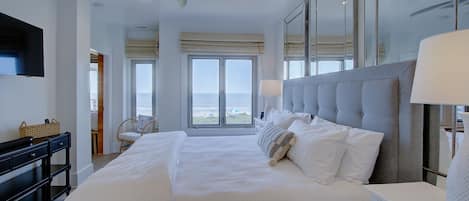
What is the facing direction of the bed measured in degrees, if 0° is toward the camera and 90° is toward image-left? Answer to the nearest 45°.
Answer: approximately 90°

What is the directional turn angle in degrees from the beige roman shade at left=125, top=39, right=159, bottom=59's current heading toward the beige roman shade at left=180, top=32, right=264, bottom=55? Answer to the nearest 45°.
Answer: approximately 45° to its left

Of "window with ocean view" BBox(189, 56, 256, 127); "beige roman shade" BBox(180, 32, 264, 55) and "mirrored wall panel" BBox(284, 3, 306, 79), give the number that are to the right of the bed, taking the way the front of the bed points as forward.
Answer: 3

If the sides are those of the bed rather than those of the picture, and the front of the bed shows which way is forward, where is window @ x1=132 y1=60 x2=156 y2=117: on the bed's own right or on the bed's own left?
on the bed's own right

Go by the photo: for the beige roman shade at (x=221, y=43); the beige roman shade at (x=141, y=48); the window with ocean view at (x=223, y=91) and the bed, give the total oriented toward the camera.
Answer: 3

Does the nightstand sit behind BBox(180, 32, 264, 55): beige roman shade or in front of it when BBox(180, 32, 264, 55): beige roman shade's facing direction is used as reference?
in front

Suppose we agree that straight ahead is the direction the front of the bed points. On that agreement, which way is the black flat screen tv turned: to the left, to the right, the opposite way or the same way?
the opposite way

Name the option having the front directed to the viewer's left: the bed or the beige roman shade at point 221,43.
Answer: the bed

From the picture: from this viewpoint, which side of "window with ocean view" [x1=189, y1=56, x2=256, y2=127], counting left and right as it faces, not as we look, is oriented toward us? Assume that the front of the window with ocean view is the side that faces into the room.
front

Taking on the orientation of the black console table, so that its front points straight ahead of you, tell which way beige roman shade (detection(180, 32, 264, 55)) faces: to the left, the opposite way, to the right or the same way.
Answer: to the right

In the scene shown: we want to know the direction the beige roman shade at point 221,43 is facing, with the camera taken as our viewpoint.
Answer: facing the viewer

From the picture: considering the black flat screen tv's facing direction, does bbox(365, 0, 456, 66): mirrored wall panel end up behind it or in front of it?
in front

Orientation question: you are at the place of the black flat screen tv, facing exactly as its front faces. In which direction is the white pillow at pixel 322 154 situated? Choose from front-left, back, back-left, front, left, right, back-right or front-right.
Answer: front

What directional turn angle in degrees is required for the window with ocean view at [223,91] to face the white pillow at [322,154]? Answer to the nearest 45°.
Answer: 0° — it already faces it

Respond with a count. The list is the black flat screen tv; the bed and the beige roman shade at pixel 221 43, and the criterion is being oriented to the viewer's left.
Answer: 1
